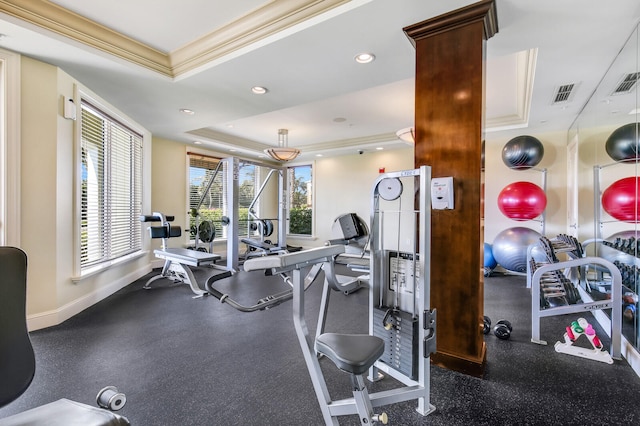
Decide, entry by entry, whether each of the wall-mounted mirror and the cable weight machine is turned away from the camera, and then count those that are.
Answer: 0

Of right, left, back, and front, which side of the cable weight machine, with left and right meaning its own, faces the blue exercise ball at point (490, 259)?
back

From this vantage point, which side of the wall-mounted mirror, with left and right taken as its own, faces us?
left

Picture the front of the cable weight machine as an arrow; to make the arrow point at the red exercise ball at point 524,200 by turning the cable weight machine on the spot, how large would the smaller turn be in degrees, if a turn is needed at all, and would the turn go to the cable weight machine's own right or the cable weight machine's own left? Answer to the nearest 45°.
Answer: approximately 180°

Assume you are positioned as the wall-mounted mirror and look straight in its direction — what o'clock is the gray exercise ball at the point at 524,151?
The gray exercise ball is roughly at 2 o'clock from the wall-mounted mirror.

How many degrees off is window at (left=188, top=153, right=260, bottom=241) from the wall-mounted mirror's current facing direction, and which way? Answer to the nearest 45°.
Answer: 0° — it already faces it

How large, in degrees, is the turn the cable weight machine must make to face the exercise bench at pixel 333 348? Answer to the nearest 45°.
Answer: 0° — it already faces it

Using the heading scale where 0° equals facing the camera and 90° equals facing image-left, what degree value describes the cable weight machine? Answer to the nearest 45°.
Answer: approximately 45°

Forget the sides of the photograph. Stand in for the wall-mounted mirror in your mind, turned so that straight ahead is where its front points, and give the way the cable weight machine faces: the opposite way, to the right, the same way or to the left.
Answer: to the left

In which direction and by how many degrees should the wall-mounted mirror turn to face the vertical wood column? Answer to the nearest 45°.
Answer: approximately 45° to its left

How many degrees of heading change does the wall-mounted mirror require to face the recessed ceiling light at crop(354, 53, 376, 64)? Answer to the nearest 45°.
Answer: approximately 45° to its left
